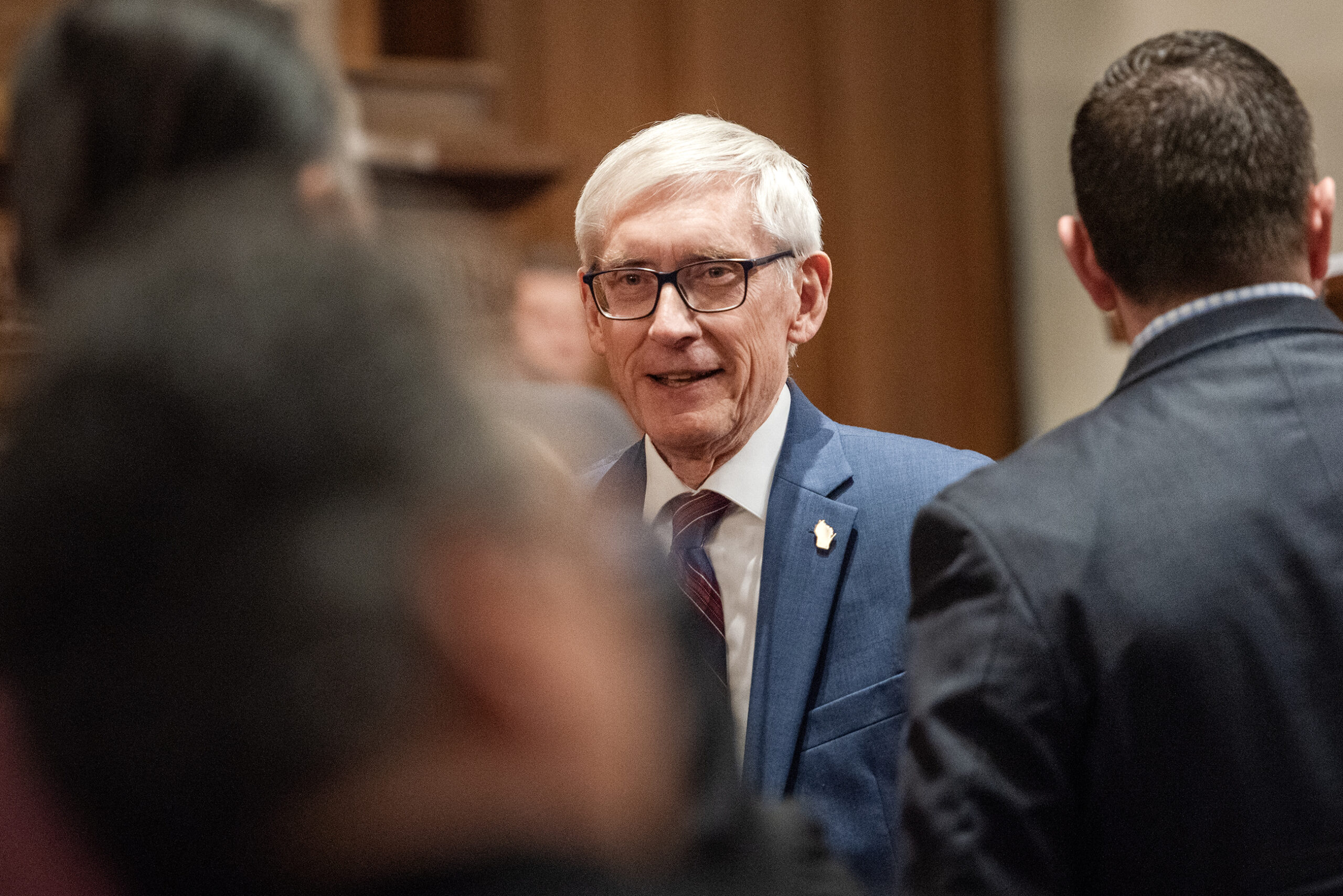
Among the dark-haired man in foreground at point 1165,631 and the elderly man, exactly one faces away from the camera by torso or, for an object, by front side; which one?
the dark-haired man in foreground

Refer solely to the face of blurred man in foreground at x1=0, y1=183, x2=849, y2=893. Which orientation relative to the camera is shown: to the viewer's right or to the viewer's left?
to the viewer's right

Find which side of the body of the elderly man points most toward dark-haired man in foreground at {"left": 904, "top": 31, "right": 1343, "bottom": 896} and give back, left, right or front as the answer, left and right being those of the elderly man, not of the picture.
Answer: left

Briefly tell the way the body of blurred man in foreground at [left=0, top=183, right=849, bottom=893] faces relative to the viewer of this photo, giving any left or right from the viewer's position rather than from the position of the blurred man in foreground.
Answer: facing away from the viewer and to the right of the viewer

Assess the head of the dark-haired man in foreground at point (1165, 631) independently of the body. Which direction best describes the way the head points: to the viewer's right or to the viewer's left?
to the viewer's left

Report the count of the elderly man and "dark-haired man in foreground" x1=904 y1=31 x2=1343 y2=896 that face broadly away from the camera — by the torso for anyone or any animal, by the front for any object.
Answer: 1

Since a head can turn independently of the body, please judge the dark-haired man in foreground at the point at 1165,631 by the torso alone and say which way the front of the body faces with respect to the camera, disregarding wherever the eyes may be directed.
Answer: away from the camera

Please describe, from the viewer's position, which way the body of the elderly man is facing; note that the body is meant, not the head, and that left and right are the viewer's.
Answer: facing the viewer and to the left of the viewer
